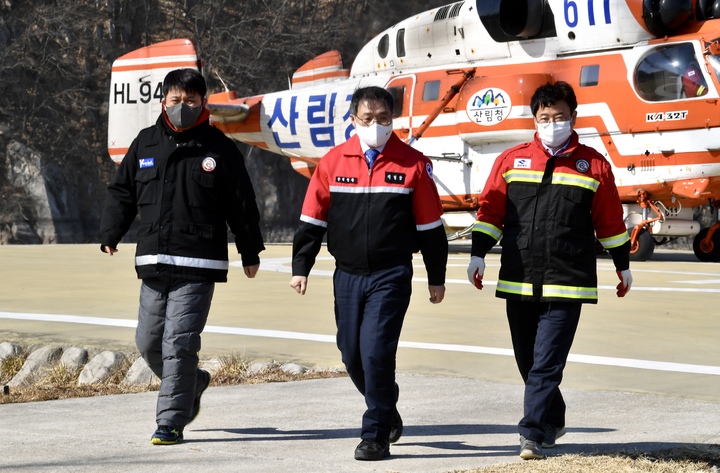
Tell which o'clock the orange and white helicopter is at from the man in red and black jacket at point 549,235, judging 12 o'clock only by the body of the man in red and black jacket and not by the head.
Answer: The orange and white helicopter is roughly at 6 o'clock from the man in red and black jacket.

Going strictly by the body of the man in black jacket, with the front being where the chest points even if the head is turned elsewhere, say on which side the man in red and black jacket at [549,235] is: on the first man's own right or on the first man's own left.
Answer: on the first man's own left

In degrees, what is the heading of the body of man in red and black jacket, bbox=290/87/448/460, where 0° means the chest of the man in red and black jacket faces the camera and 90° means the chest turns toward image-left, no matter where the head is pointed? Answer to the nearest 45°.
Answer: approximately 0°

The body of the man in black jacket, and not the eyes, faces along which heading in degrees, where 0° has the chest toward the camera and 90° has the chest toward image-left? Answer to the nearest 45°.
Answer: approximately 0°

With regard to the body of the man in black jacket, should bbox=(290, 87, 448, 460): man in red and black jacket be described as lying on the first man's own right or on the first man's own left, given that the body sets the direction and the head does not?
on the first man's own left

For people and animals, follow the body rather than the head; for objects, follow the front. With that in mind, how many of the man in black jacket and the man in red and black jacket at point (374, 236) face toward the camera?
2

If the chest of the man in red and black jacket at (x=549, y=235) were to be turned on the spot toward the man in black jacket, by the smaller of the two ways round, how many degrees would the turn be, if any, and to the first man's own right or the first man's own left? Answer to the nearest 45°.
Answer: approximately 90° to the first man's own right

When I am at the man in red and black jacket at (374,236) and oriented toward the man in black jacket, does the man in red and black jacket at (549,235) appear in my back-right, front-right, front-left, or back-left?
back-right
